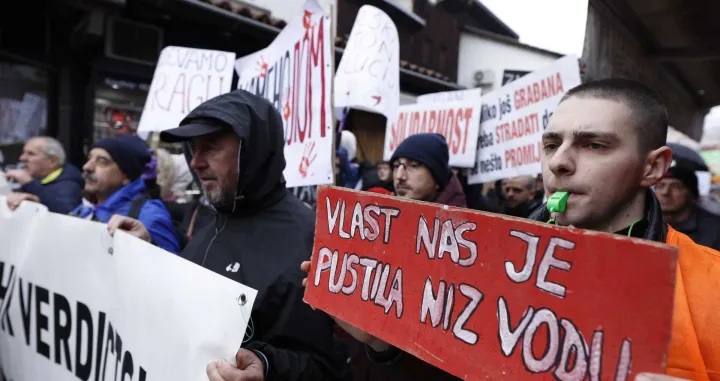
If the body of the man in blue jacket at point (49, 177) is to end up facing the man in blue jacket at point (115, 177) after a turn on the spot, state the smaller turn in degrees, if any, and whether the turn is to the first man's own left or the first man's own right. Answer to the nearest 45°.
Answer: approximately 90° to the first man's own left

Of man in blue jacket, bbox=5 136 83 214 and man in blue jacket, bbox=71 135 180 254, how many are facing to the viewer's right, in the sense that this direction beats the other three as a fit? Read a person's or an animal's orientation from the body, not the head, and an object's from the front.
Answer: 0

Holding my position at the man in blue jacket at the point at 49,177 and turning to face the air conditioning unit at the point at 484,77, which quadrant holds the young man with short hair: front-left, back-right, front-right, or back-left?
back-right

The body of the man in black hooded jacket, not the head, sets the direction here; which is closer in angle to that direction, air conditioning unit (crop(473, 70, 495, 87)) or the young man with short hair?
the young man with short hair

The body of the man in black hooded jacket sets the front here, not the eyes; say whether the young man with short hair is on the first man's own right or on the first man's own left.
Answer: on the first man's own left

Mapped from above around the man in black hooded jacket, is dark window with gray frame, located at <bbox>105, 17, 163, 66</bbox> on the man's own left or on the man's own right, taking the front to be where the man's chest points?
on the man's own right

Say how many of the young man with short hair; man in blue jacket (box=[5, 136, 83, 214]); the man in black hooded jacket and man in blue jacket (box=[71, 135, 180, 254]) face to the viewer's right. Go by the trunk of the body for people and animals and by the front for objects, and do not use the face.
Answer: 0

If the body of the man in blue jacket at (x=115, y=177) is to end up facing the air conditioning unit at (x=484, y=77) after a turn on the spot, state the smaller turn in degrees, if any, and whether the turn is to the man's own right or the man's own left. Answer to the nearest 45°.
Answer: approximately 180°
